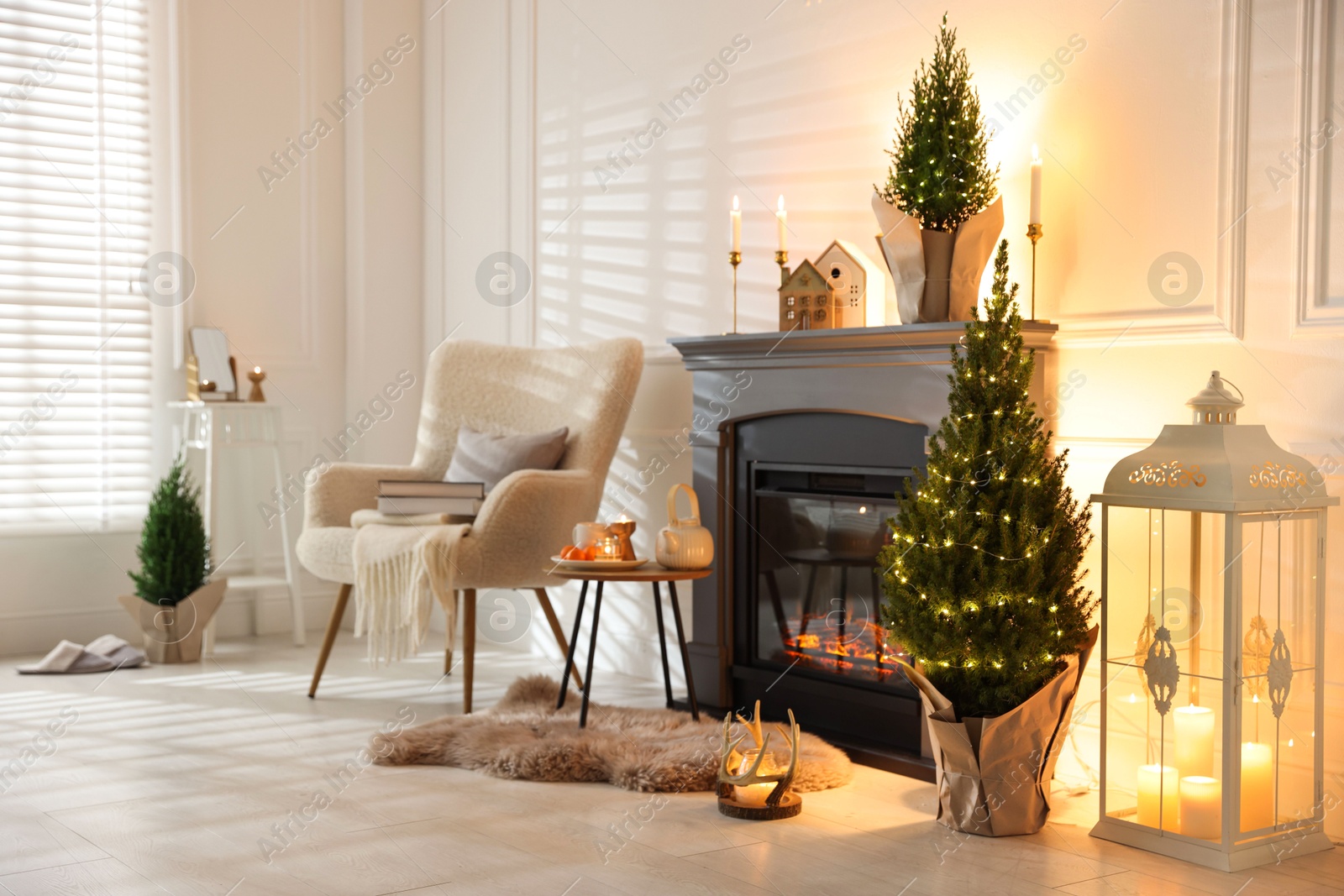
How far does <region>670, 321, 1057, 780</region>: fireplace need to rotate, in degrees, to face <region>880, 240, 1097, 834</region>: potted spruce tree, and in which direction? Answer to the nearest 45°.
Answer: approximately 90° to its left

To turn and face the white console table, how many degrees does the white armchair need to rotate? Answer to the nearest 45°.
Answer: approximately 90° to its right

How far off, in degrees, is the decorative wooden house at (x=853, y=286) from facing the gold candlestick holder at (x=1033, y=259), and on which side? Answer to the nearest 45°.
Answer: approximately 90° to its left

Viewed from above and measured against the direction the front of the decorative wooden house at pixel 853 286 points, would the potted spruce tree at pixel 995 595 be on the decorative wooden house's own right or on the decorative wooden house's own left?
on the decorative wooden house's own left

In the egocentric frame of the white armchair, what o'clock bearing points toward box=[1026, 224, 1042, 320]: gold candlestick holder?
The gold candlestick holder is roughly at 9 o'clock from the white armchair.

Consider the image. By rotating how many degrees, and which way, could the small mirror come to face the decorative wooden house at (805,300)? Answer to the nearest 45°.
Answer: approximately 45° to its left

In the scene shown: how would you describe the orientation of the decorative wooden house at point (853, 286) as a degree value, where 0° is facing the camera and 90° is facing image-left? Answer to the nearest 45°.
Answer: approximately 45°
